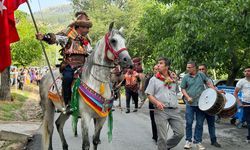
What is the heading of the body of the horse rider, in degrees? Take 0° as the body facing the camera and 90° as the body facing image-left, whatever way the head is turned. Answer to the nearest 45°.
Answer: approximately 315°

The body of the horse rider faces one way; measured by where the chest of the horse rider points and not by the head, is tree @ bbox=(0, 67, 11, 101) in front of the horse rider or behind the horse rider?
behind

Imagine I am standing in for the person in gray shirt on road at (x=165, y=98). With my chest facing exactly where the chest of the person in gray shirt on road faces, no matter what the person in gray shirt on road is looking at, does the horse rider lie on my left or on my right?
on my right

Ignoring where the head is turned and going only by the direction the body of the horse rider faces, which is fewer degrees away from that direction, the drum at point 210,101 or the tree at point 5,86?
the drum

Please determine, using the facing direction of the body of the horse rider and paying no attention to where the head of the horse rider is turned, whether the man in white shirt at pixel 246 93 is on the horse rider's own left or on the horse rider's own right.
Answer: on the horse rider's own left

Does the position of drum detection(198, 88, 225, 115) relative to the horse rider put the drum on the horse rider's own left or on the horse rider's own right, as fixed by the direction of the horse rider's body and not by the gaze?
on the horse rider's own left

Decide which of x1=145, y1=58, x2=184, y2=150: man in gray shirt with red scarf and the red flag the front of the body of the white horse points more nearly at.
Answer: the man in gray shirt with red scarf

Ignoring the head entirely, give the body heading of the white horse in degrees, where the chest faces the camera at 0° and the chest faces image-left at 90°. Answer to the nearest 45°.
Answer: approximately 315°

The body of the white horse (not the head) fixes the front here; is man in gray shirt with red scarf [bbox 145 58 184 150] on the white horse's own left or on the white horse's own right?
on the white horse's own left
